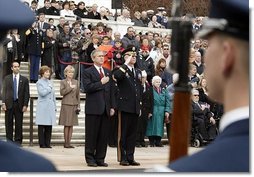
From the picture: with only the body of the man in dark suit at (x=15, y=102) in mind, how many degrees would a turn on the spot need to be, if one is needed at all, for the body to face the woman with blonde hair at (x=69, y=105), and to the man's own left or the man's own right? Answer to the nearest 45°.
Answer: approximately 90° to the man's own left

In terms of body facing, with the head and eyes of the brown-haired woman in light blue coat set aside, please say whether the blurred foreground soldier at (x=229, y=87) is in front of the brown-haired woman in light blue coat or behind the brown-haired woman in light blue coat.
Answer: in front

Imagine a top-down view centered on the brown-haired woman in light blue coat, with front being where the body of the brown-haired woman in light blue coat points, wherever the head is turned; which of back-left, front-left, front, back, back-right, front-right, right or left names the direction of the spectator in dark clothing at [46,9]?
back-left

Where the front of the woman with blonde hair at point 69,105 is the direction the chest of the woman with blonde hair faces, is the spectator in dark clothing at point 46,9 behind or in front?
behind

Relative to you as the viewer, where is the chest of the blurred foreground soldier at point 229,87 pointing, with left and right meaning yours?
facing away from the viewer and to the left of the viewer

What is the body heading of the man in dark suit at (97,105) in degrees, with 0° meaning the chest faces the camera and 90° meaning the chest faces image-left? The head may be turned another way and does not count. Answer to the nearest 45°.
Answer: approximately 315°

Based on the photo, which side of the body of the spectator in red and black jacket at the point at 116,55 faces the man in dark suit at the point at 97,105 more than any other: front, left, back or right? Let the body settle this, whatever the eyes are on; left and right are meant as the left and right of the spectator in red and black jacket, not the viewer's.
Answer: front

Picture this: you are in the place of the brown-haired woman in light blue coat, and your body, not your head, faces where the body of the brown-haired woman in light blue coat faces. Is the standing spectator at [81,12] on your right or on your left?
on your left

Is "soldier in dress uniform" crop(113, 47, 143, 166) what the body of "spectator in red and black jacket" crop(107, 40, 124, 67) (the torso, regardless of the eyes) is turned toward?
yes

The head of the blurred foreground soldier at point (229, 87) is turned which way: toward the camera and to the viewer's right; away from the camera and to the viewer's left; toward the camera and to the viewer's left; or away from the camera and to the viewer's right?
away from the camera and to the viewer's left
